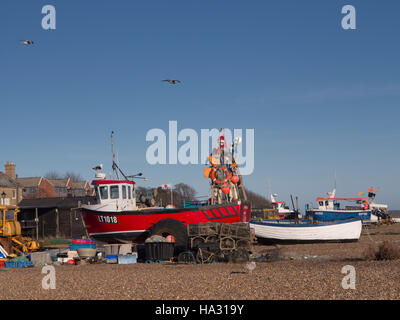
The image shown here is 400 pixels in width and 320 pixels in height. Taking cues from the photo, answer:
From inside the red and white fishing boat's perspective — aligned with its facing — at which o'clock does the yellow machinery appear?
The yellow machinery is roughly at 12 o'clock from the red and white fishing boat.

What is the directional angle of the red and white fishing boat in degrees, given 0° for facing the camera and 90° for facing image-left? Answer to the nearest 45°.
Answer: approximately 90°

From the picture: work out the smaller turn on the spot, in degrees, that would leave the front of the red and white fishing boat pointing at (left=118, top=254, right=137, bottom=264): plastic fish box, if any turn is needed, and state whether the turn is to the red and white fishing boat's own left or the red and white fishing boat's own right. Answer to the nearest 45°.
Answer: approximately 90° to the red and white fishing boat's own left

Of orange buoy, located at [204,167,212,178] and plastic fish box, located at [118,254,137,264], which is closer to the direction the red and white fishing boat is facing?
the plastic fish box

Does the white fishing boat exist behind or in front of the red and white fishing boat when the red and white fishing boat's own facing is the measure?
behind

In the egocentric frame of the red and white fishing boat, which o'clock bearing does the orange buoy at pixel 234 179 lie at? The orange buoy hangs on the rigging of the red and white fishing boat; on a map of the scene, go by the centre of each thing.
The orange buoy is roughly at 5 o'clock from the red and white fishing boat.

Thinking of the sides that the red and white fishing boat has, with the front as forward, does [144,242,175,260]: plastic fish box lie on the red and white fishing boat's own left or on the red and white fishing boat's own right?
on the red and white fishing boat's own left
